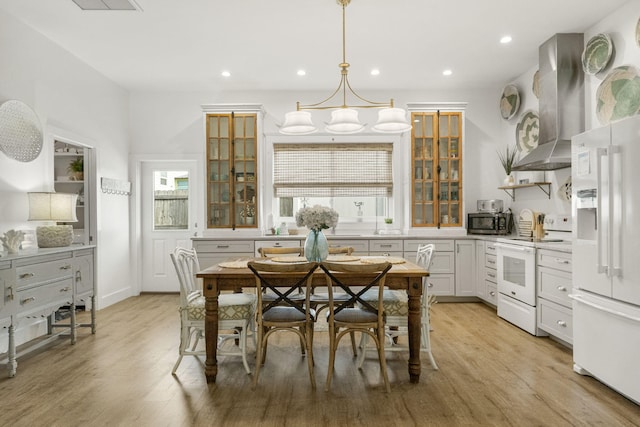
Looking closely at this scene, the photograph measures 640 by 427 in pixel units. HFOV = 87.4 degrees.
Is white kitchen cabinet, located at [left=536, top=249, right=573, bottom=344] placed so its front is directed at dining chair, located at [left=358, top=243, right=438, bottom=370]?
yes

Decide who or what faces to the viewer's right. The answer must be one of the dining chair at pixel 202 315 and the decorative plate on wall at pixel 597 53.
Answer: the dining chair

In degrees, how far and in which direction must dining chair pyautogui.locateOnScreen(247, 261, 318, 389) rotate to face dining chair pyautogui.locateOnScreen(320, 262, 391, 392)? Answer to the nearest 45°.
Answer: approximately 90° to its right

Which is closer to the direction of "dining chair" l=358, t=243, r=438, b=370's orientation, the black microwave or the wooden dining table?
the wooden dining table

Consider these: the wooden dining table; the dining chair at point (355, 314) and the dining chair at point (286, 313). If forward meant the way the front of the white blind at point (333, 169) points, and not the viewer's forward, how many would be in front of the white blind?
3

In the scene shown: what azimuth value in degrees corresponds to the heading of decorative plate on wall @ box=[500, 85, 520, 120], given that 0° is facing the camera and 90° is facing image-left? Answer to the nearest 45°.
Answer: approximately 45°

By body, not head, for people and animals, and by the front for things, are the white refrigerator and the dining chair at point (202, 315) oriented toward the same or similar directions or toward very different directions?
very different directions

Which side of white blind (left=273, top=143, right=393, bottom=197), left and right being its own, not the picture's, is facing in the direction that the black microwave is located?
left

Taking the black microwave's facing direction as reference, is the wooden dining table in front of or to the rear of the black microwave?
in front

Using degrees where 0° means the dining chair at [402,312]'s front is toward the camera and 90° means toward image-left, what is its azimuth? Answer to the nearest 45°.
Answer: approximately 90°

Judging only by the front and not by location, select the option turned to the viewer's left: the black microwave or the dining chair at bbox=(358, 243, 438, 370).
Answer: the dining chair

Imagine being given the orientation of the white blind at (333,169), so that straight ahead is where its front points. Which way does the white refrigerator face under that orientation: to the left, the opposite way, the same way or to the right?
to the right

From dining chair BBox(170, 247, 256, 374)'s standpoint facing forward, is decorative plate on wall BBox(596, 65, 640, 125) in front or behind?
in front
